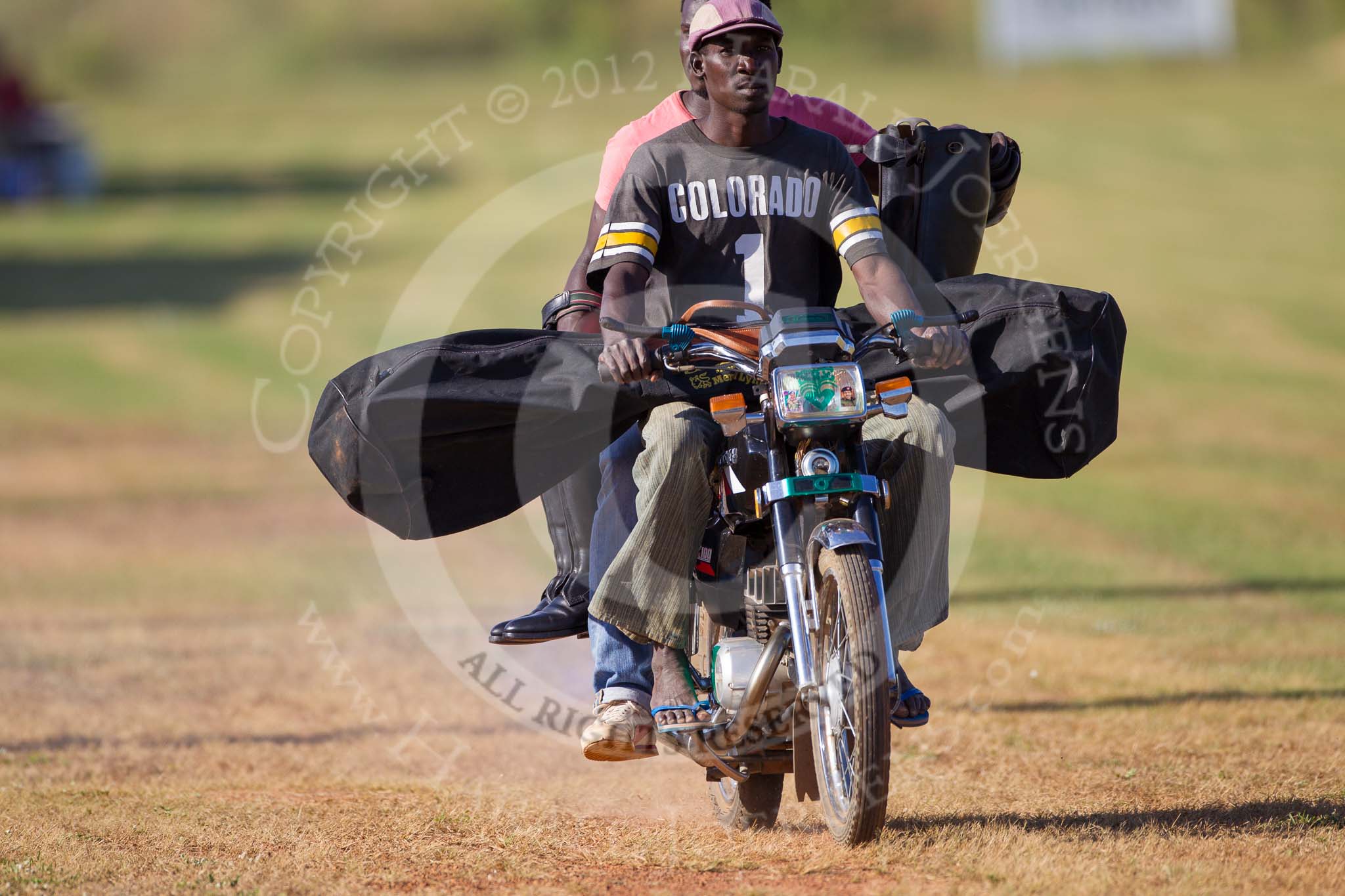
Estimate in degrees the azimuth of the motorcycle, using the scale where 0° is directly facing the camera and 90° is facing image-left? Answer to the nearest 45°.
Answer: approximately 0°

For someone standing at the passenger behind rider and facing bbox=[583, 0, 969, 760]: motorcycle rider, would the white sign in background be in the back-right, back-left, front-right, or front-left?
back-left

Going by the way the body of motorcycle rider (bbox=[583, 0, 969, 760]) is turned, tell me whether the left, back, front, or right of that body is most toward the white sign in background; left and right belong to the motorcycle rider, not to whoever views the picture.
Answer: back

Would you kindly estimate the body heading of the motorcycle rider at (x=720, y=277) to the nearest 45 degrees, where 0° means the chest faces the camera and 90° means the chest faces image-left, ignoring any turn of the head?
approximately 0°

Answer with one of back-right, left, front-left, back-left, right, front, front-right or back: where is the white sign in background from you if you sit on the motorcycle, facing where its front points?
back
